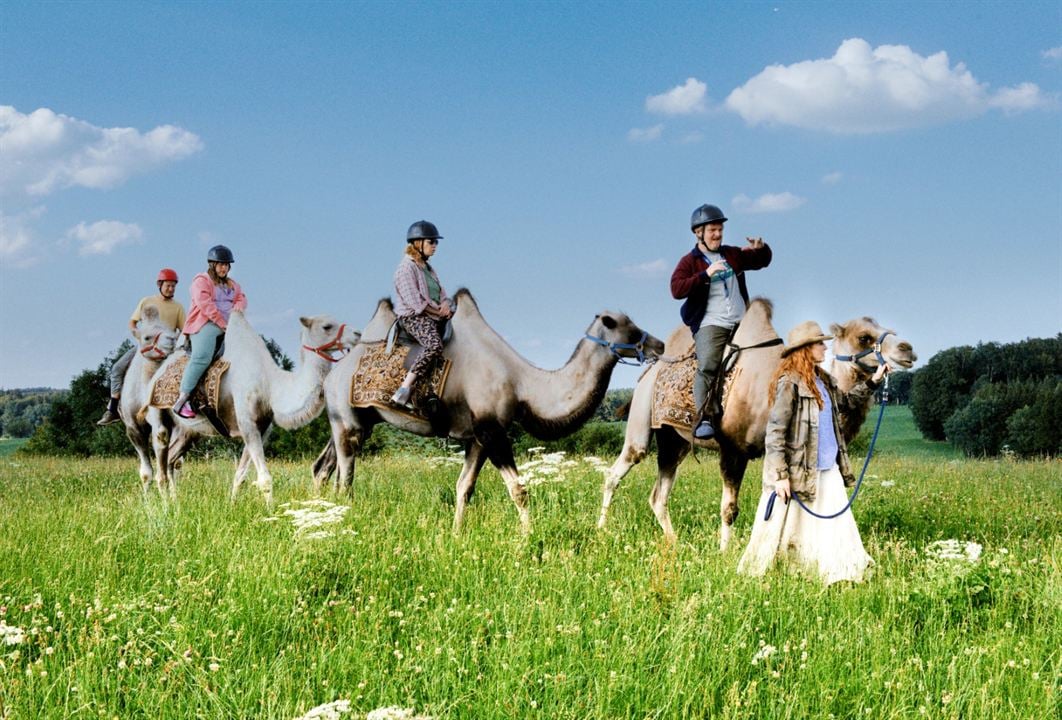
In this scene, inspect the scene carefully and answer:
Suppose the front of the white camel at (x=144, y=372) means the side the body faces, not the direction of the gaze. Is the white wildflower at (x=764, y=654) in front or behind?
in front

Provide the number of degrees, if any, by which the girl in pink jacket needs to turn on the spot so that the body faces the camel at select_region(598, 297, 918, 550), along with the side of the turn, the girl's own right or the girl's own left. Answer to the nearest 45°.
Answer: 0° — they already face it

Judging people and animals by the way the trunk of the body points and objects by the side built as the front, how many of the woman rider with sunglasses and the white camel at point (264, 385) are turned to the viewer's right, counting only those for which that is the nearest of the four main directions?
2

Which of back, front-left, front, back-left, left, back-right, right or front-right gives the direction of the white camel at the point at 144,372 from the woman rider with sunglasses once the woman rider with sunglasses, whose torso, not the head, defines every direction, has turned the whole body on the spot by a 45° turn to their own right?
back

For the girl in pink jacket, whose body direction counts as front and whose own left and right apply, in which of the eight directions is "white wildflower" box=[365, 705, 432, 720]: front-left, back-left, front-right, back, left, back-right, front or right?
front-right

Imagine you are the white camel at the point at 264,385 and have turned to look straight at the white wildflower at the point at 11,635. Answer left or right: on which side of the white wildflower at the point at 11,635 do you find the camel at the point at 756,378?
left

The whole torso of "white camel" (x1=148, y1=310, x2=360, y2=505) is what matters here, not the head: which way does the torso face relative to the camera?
to the viewer's right

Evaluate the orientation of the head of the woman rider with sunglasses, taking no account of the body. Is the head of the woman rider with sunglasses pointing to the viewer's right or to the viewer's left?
to the viewer's right

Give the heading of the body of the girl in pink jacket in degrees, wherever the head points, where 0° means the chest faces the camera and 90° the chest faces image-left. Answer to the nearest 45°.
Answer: approximately 315°

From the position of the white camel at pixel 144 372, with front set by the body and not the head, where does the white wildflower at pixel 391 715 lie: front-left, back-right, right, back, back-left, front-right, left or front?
front-right

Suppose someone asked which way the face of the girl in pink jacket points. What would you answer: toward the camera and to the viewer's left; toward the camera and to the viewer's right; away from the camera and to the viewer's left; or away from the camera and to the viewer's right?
toward the camera and to the viewer's right

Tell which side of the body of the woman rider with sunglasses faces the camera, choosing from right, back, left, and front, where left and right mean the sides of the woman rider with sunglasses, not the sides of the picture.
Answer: right

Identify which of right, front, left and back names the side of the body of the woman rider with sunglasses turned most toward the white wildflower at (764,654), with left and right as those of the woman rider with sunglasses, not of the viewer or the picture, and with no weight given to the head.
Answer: right

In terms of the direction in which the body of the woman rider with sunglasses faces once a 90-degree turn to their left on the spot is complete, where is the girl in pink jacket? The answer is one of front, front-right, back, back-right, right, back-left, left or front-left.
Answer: front-left

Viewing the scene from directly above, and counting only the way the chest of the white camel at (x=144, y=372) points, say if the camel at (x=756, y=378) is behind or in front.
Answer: in front

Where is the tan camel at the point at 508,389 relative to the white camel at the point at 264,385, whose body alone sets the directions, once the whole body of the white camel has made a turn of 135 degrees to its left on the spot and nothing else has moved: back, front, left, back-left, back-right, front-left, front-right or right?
back
